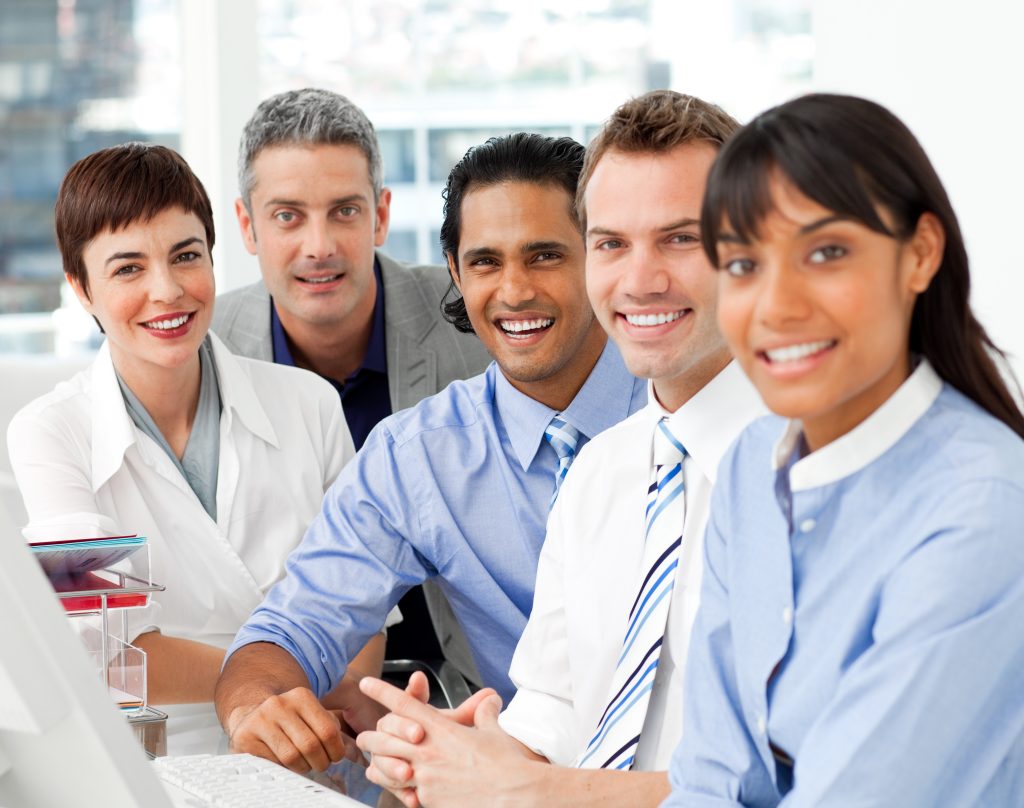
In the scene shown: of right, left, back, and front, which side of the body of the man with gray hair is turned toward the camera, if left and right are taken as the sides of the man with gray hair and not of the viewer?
front

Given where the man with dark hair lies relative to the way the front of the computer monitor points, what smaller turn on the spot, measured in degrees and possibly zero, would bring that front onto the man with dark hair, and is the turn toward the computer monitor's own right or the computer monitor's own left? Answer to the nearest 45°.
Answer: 0° — it already faces them

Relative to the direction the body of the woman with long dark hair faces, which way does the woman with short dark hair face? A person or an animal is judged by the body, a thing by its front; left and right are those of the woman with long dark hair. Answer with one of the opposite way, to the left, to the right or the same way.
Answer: to the left

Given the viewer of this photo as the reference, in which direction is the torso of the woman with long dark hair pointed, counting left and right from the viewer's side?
facing the viewer and to the left of the viewer

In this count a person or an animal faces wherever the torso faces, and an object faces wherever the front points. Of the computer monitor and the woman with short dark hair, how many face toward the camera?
1

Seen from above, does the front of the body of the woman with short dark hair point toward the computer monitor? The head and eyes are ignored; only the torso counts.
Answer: yes

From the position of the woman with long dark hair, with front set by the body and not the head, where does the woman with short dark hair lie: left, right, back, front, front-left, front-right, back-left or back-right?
right

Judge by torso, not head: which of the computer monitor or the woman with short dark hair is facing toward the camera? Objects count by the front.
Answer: the woman with short dark hair

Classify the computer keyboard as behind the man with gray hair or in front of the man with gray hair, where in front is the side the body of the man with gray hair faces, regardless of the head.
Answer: in front

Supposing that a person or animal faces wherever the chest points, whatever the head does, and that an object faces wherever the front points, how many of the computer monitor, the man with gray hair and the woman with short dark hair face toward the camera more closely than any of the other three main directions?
2

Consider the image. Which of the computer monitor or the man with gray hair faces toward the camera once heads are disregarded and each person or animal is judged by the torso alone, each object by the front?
the man with gray hair

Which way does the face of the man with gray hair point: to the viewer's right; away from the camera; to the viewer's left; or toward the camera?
toward the camera

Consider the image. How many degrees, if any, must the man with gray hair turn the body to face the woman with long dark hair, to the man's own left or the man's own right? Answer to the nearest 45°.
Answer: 0° — they already face them

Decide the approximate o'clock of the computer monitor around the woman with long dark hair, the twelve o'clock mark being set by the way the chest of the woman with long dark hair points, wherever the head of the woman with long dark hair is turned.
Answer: The computer monitor is roughly at 12 o'clock from the woman with long dark hair.

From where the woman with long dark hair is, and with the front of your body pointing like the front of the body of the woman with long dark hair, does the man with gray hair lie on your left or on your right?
on your right

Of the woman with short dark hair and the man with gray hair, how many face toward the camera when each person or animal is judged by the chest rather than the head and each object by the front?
2

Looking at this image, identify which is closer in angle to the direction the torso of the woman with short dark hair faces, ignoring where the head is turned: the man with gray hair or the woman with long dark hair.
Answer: the woman with long dark hair

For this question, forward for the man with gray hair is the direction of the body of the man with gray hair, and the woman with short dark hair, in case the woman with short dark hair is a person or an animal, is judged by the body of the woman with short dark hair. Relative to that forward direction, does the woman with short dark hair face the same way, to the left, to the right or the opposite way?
the same way

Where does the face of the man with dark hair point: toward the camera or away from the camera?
toward the camera
